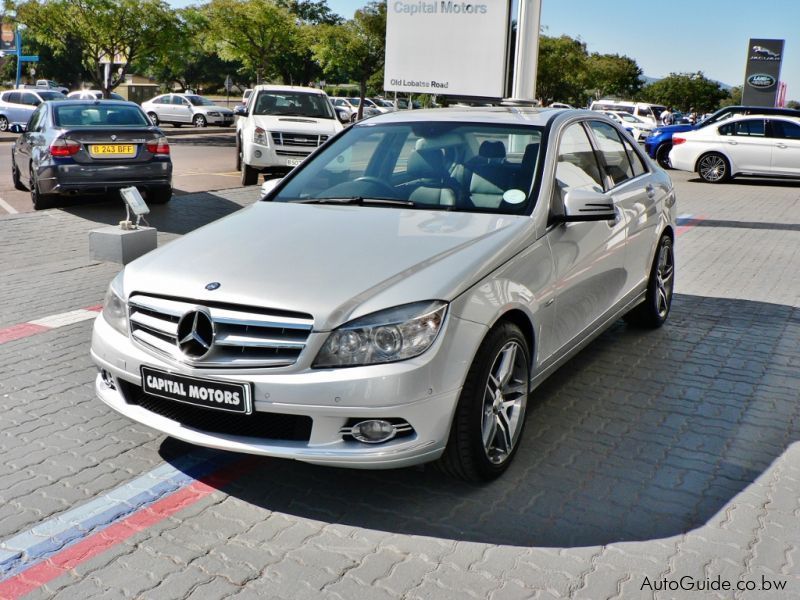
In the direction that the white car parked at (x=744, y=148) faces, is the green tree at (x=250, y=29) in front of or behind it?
behind

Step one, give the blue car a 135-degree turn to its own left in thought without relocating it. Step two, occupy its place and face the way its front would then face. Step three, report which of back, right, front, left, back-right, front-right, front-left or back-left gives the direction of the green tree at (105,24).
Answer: back-right

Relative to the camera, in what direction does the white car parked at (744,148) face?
facing to the right of the viewer

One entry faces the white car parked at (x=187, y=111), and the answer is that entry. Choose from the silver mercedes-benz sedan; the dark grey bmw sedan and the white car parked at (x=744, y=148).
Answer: the dark grey bmw sedan

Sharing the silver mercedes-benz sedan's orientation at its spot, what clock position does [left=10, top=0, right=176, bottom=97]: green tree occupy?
The green tree is roughly at 4 o'clock from the silver mercedes-benz sedan.

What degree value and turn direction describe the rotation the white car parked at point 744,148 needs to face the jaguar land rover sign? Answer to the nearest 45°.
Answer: approximately 90° to its left

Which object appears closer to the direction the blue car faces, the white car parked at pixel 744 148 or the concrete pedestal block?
the concrete pedestal block

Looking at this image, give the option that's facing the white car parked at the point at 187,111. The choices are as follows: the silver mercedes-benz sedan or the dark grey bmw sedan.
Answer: the dark grey bmw sedan

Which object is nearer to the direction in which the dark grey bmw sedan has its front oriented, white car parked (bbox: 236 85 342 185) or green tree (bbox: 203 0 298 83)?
the green tree

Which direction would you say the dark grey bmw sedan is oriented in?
away from the camera

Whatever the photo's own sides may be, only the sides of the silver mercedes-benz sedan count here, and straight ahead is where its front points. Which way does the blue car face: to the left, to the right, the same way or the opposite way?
to the right
